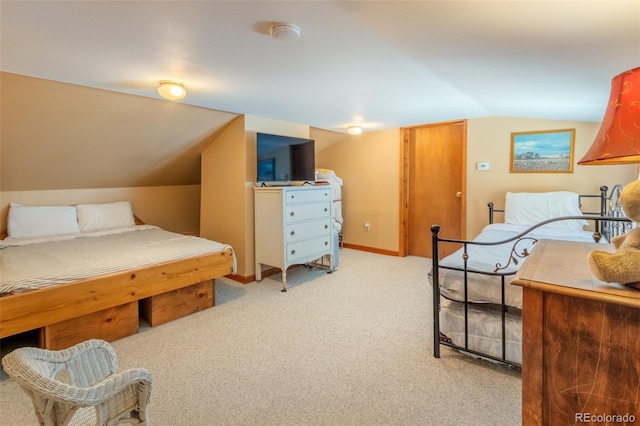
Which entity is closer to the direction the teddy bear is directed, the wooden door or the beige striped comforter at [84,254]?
the beige striped comforter

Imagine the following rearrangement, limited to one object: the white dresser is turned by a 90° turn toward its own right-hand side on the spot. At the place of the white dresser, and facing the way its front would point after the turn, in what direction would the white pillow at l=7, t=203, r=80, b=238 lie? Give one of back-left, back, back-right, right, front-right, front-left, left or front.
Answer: front-right

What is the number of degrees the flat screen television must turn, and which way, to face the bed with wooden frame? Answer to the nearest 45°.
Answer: approximately 90° to its right

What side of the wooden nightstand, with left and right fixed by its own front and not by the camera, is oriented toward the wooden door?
right

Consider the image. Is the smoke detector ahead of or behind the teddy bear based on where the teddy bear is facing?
ahead

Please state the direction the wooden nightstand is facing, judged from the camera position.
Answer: facing to the left of the viewer

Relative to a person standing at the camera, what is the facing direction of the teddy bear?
facing to the left of the viewer

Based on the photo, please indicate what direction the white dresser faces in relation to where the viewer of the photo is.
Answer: facing the viewer and to the right of the viewer

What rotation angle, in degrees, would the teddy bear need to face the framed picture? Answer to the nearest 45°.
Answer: approximately 90° to its right

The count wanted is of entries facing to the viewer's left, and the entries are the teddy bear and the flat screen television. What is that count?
1

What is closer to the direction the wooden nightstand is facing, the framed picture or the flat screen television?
the flat screen television

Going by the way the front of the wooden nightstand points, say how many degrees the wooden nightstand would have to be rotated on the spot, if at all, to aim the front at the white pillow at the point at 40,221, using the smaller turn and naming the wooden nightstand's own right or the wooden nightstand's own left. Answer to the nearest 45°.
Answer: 0° — it already faces it
